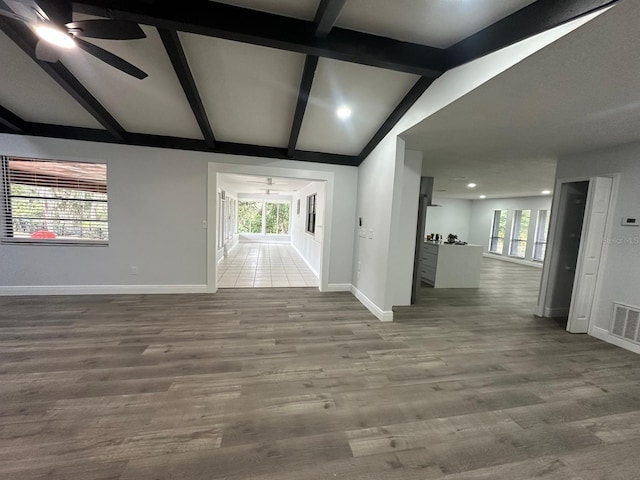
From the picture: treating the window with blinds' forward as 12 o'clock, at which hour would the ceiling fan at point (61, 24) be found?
The ceiling fan is roughly at 12 o'clock from the window with blinds.

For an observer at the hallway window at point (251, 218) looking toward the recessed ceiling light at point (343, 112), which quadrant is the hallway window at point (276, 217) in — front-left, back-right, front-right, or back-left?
front-left

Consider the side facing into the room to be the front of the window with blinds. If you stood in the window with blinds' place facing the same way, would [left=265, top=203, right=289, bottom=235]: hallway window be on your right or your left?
on your left

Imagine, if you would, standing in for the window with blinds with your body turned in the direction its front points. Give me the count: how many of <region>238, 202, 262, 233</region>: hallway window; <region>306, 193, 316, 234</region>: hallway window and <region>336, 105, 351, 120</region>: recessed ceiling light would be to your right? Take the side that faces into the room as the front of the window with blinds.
0

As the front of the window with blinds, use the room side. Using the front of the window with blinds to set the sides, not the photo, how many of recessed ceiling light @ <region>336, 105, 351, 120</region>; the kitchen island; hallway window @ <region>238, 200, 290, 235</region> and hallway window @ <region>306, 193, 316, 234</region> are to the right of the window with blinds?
0

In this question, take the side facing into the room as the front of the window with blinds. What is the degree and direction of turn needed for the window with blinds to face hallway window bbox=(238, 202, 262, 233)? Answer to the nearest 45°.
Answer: approximately 135° to its left

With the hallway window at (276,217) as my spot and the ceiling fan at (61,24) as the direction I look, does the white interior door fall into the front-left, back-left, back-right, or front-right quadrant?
front-left

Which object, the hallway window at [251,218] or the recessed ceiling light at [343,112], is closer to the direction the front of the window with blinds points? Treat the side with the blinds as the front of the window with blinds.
the recessed ceiling light

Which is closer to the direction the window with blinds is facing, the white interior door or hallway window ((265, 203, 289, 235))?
the white interior door

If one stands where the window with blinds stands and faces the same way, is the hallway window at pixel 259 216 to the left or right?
on its left

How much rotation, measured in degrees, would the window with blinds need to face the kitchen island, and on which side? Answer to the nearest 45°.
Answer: approximately 45° to its left

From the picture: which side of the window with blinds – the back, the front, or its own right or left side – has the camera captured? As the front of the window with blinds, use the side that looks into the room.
front

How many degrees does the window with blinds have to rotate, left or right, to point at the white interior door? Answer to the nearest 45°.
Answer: approximately 45° to its left

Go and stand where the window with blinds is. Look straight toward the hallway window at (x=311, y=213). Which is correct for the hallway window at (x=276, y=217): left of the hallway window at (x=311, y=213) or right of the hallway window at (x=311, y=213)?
left

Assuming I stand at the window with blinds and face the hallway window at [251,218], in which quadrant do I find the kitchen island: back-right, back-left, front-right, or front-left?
front-right

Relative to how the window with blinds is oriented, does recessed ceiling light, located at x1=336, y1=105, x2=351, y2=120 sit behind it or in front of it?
in front
